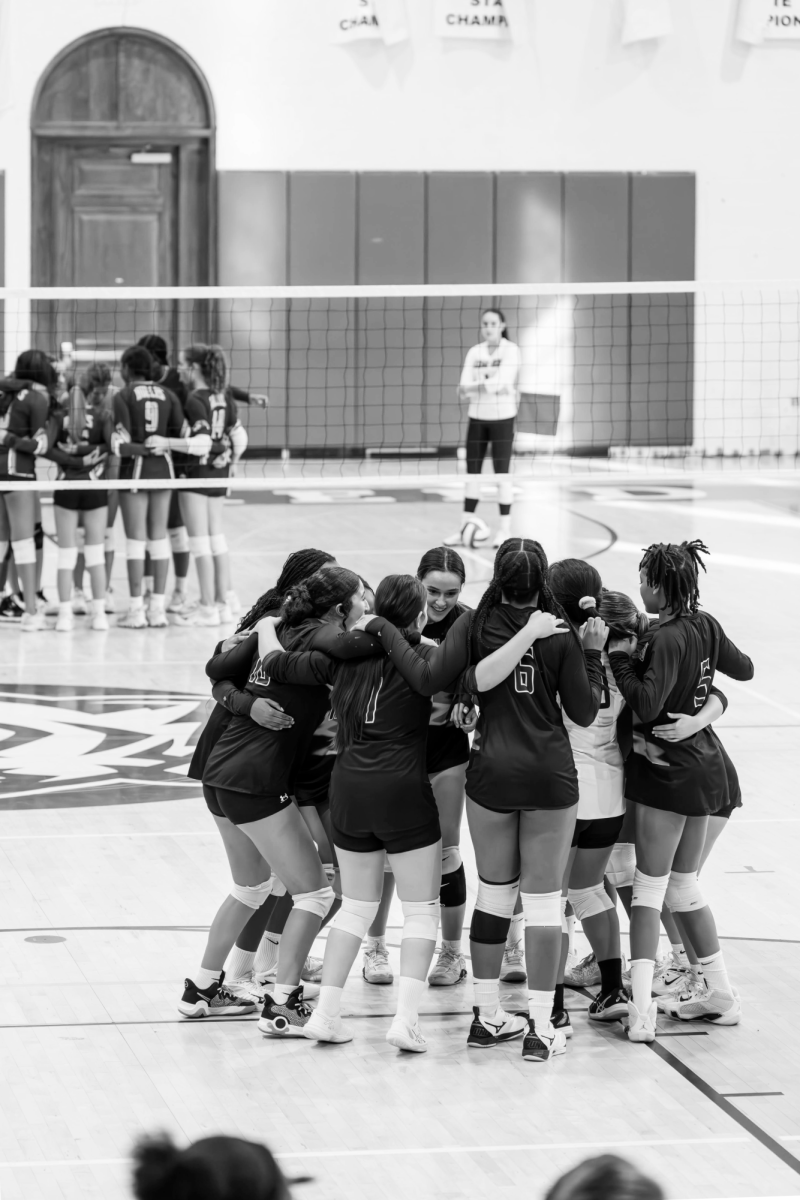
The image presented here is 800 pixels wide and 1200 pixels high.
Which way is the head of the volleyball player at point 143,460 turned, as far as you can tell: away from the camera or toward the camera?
away from the camera

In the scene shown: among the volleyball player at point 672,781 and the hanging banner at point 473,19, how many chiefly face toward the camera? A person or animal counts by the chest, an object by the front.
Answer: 1

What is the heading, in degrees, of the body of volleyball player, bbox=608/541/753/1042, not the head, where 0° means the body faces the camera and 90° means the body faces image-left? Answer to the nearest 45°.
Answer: approximately 135°

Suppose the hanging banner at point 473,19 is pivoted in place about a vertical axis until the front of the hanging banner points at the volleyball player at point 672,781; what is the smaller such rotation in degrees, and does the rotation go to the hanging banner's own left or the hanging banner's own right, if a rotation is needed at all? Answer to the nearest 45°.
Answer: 0° — it already faces them

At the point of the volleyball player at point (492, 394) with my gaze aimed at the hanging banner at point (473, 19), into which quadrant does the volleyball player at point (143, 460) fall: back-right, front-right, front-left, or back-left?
back-left

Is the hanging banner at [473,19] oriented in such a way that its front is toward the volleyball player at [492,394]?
yes

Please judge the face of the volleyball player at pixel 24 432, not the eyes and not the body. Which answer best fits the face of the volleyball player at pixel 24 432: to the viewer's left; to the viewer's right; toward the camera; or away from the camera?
away from the camera
